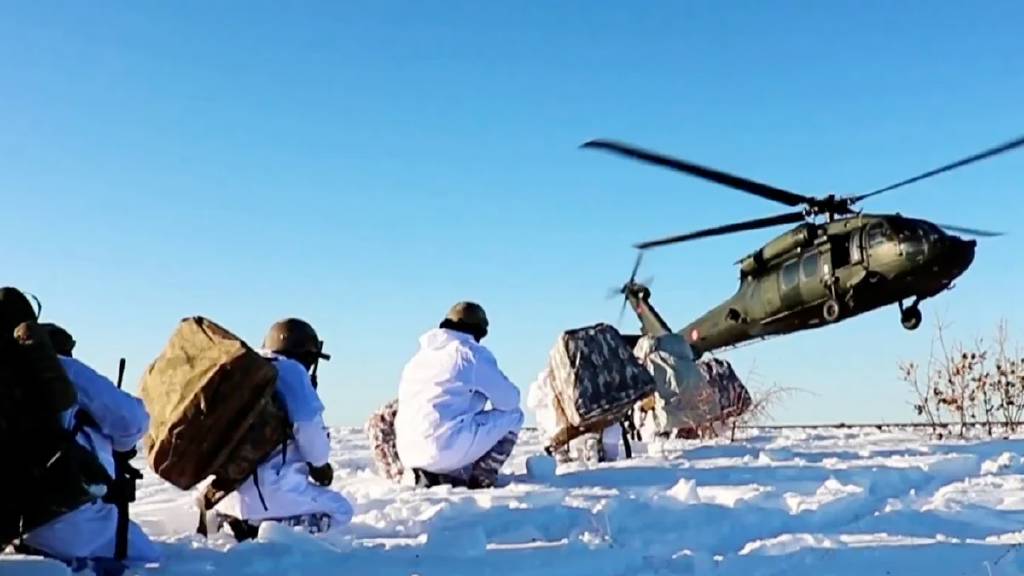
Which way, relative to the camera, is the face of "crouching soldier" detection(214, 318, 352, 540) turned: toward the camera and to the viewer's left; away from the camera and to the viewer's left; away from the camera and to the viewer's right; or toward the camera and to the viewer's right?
away from the camera and to the viewer's right

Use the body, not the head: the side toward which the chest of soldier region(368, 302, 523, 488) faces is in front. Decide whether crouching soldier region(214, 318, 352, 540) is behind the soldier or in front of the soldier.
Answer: behind

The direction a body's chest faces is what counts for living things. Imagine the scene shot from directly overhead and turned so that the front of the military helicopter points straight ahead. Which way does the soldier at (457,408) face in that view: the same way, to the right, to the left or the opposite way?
to the left

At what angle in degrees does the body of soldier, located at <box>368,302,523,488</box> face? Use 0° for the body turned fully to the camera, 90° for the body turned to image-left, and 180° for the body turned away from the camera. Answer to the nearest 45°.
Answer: approximately 225°

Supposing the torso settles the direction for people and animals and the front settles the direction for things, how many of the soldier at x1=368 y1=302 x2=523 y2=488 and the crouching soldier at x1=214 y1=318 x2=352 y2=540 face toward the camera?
0

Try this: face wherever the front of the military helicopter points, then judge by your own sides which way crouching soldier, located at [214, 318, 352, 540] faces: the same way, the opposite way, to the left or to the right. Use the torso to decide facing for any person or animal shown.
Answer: to the left

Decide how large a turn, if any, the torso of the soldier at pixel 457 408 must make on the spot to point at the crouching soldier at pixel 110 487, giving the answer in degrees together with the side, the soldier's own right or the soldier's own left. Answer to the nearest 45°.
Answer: approximately 180°

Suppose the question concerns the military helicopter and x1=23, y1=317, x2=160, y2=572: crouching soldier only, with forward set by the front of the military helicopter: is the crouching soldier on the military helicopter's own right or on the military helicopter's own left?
on the military helicopter's own right

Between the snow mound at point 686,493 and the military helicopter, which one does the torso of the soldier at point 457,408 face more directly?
the military helicopter

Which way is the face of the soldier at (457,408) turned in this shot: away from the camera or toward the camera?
away from the camera

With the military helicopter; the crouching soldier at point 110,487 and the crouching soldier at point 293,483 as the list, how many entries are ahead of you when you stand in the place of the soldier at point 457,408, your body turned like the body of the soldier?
1

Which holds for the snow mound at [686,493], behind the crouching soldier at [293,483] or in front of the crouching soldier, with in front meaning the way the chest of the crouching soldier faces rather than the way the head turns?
in front

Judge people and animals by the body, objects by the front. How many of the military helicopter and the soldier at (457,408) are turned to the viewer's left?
0

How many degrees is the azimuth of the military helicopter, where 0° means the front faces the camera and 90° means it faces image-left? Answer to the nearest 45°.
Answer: approximately 315°
